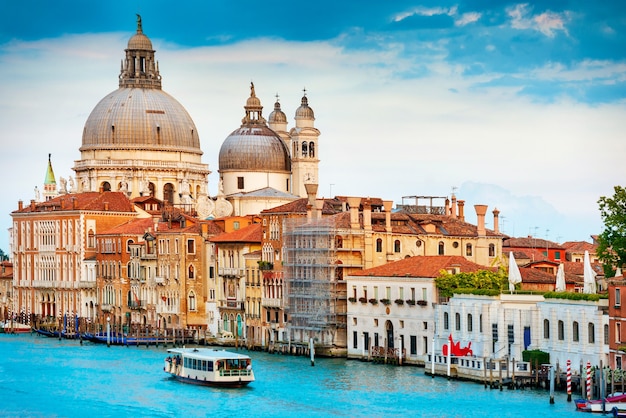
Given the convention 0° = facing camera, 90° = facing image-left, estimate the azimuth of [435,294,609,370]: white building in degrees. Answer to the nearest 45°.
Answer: approximately 45°
